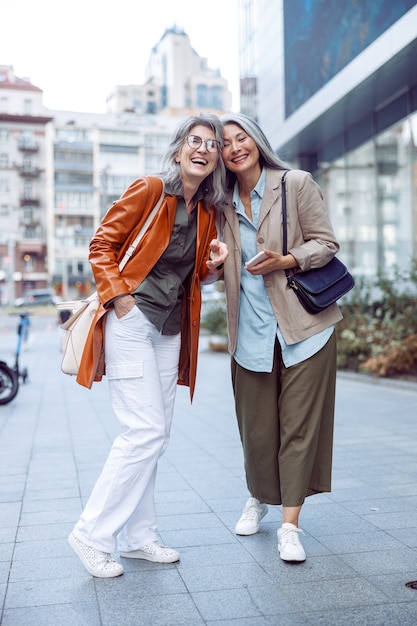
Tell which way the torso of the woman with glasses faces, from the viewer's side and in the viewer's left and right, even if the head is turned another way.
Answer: facing the viewer and to the right of the viewer

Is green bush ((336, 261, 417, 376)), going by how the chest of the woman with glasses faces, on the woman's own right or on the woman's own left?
on the woman's own left
